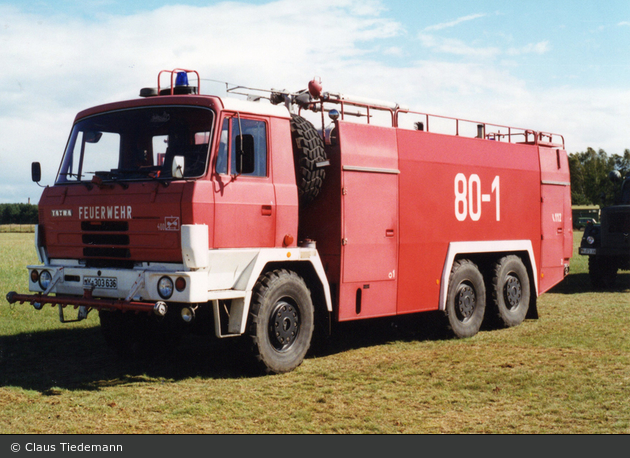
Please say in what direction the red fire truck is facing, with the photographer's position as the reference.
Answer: facing the viewer and to the left of the viewer
